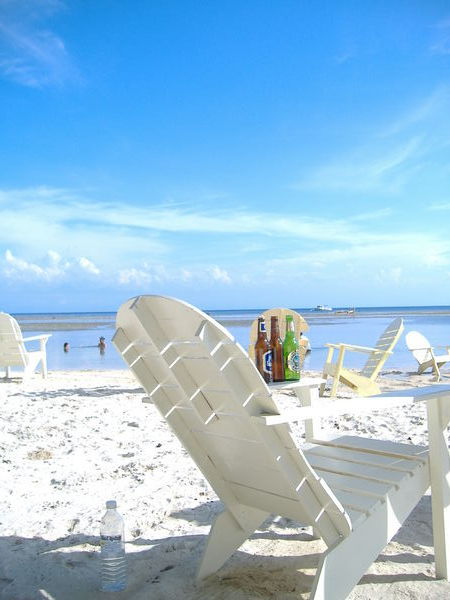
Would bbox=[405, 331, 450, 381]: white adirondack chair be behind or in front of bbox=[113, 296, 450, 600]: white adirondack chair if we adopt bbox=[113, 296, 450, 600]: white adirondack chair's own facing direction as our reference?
in front

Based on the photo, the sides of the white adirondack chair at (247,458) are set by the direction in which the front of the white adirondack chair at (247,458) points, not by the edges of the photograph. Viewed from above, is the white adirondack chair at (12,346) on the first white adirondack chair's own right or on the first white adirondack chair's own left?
on the first white adirondack chair's own left

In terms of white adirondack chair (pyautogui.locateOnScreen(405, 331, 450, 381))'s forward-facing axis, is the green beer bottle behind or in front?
behind

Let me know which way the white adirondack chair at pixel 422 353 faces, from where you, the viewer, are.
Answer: facing away from the viewer and to the right of the viewer

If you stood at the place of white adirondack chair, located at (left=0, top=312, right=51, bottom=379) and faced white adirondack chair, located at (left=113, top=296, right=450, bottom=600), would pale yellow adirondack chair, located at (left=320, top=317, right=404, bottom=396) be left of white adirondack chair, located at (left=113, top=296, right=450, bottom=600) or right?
left

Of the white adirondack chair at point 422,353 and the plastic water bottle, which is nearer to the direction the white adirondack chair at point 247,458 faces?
the white adirondack chair

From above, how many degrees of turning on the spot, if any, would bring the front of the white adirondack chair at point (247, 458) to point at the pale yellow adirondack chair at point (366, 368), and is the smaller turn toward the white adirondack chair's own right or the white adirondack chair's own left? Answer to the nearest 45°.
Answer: approximately 45° to the white adirondack chair's own left

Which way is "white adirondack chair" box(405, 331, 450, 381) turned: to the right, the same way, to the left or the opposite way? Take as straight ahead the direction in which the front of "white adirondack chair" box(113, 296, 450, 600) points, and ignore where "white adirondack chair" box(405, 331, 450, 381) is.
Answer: the same way

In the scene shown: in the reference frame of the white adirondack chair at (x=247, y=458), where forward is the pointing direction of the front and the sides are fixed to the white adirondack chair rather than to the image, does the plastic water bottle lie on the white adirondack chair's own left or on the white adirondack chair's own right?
on the white adirondack chair's own left

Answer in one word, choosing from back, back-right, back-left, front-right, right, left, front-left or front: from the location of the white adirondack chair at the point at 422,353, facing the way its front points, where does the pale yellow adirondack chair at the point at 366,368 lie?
back-right

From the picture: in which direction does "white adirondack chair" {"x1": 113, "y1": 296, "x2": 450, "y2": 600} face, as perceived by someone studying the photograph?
facing away from the viewer and to the right of the viewer

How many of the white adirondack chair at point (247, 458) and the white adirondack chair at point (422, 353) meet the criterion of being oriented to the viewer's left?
0
